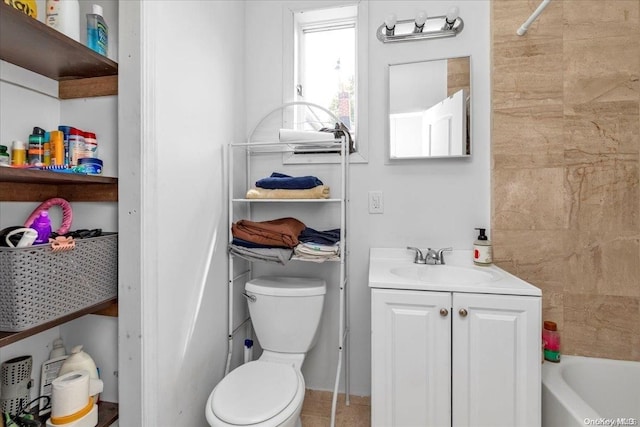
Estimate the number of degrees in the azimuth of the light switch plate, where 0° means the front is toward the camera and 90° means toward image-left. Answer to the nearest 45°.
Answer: approximately 0°

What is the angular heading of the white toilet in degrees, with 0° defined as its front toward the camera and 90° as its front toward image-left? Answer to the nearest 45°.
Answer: approximately 45°

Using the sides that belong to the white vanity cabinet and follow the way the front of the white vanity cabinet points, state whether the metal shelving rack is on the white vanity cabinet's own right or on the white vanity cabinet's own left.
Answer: on the white vanity cabinet's own right

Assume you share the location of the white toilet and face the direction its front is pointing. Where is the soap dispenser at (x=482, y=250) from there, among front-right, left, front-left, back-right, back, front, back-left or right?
back-left

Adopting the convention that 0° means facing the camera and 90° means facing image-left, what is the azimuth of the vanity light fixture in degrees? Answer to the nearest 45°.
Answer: approximately 0°

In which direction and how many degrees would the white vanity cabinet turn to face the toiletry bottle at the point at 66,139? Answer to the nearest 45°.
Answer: approximately 45° to its right

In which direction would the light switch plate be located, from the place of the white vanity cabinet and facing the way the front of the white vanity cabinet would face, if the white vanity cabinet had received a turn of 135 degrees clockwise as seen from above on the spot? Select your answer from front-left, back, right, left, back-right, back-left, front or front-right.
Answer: front
